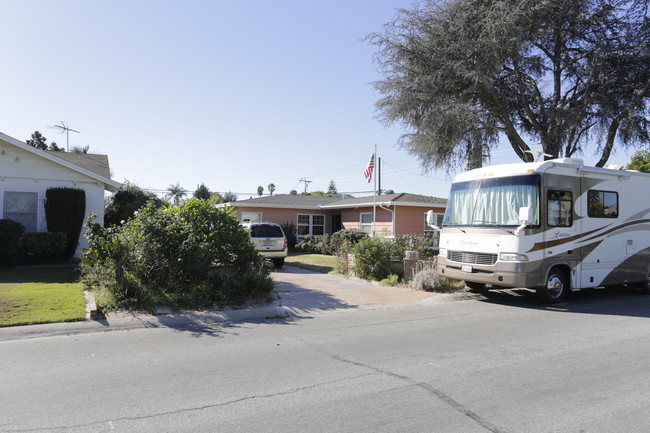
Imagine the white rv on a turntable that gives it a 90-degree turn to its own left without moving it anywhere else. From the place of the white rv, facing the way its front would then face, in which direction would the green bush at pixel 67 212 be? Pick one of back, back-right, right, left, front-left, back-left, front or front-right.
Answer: back-right

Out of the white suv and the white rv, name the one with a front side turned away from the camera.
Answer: the white suv

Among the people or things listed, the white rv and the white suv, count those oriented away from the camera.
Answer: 1

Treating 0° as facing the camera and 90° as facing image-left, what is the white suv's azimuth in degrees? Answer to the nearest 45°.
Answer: approximately 180°

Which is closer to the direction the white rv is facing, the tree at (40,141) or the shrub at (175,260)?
the shrub

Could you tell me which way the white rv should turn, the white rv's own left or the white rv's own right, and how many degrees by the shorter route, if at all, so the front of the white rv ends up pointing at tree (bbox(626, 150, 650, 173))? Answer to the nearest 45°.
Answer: approximately 135° to the white rv's own right

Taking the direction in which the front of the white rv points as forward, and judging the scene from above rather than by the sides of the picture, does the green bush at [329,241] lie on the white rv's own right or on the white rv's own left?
on the white rv's own right

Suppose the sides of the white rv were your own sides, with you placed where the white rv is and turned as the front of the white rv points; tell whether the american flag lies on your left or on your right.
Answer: on your right

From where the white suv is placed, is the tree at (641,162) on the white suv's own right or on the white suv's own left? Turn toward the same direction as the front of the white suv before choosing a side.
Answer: on the white suv's own right

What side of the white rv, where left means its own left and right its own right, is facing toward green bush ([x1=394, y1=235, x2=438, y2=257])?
right

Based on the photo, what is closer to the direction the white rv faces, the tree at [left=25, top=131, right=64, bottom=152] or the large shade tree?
the tree

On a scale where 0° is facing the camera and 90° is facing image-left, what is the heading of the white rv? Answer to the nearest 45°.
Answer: approximately 45°
